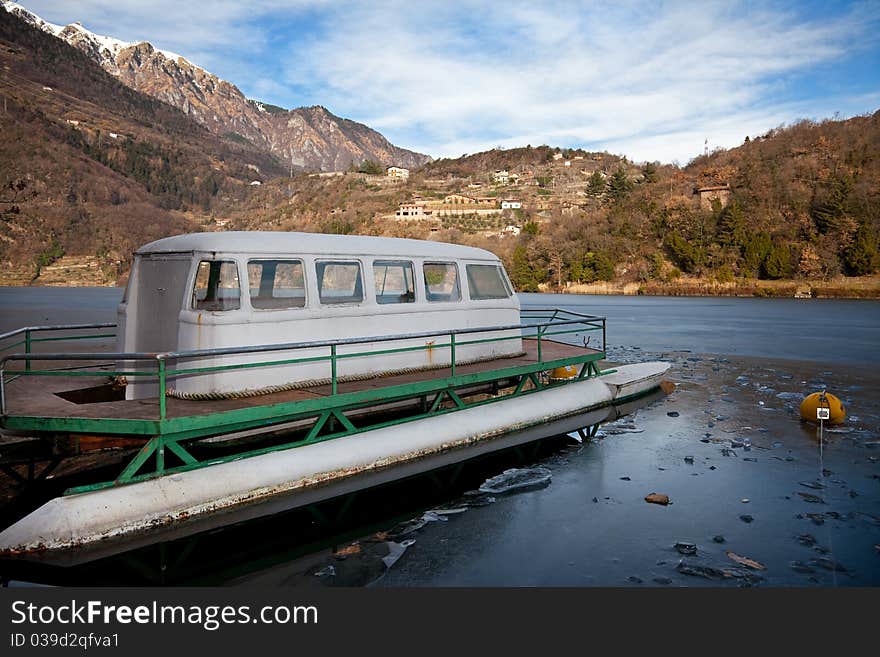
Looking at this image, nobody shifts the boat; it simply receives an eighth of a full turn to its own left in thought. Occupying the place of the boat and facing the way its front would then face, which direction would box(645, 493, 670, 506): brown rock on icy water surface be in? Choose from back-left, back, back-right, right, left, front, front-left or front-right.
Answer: right

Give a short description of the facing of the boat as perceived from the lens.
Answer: facing away from the viewer and to the right of the viewer

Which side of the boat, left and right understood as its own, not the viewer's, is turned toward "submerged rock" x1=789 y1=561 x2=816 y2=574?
right

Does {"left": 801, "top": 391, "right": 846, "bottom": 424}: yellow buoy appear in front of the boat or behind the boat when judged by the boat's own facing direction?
in front

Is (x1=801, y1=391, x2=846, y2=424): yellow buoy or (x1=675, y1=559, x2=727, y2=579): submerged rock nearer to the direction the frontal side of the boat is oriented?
the yellow buoy

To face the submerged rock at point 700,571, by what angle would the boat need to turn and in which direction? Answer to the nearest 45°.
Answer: approximately 90° to its right

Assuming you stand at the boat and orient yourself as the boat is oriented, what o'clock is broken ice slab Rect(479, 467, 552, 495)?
The broken ice slab is roughly at 1 o'clock from the boat.

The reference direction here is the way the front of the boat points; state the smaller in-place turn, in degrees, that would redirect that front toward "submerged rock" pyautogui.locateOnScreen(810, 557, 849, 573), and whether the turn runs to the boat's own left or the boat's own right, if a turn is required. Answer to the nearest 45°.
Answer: approximately 90° to the boat's own right
